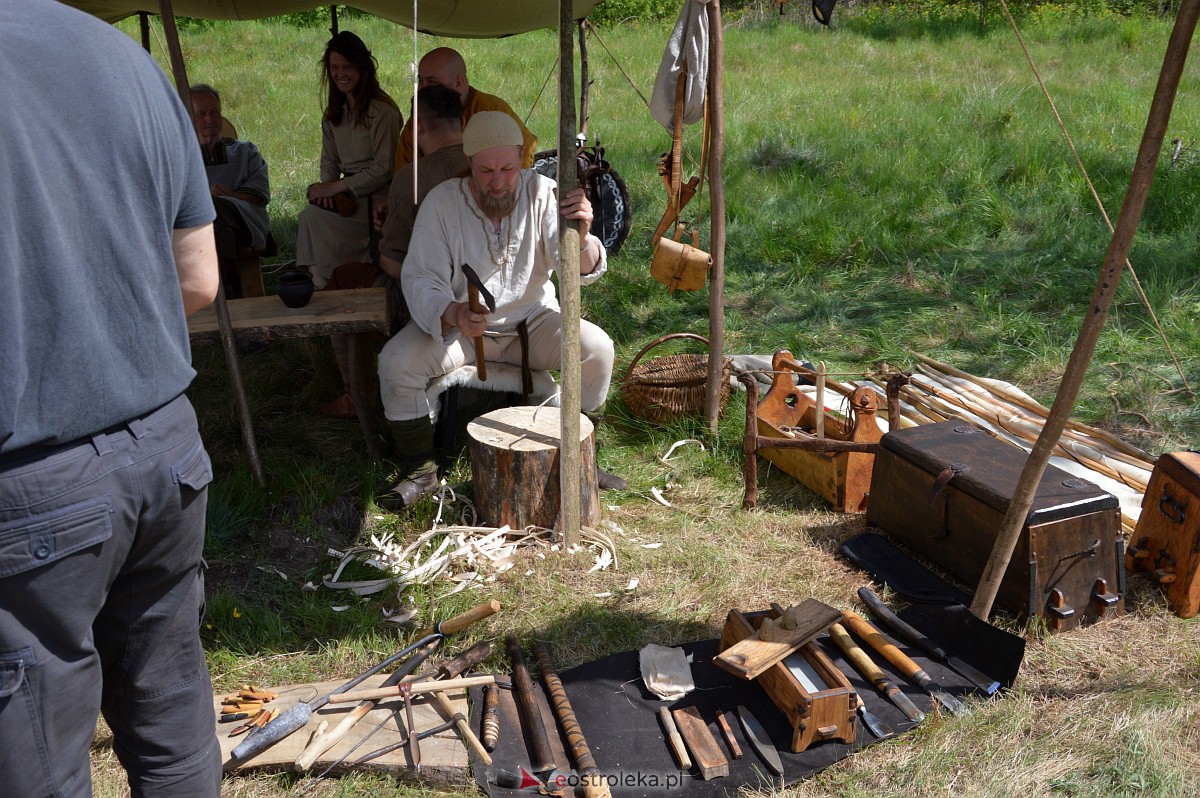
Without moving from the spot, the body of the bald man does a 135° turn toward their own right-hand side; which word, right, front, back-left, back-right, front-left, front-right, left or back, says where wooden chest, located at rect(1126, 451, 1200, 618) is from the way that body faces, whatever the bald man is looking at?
back-right

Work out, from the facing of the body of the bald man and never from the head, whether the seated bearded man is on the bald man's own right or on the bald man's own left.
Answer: on the bald man's own left

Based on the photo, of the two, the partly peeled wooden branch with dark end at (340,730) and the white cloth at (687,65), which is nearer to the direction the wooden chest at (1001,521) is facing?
the partly peeled wooden branch with dark end

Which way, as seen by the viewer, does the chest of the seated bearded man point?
toward the camera

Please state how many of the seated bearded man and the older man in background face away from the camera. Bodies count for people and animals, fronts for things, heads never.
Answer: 0

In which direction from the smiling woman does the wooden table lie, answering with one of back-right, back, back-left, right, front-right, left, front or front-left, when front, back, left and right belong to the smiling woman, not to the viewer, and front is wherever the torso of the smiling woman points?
front-left

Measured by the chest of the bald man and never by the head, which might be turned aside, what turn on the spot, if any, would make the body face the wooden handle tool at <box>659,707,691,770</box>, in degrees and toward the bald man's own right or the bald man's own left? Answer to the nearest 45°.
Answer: approximately 45° to the bald man's own left

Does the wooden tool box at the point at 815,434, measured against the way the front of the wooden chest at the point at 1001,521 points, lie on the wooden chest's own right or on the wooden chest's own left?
on the wooden chest's own right

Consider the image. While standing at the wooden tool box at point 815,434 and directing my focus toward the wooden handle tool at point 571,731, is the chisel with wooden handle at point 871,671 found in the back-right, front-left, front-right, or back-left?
front-left

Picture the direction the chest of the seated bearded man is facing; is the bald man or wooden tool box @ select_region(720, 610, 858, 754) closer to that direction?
the wooden tool box

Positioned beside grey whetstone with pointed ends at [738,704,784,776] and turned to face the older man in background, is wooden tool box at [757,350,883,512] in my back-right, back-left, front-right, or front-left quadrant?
front-right

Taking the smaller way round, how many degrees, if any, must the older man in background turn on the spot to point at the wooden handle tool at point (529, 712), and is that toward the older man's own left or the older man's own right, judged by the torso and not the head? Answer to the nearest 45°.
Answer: approximately 45° to the older man's own left

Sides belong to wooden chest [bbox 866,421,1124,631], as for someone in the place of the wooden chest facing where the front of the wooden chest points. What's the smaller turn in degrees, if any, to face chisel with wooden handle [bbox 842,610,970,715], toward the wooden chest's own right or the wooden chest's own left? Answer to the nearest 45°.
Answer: approximately 45° to the wooden chest's own left

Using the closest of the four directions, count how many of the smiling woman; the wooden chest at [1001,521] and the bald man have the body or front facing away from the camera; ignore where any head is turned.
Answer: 0

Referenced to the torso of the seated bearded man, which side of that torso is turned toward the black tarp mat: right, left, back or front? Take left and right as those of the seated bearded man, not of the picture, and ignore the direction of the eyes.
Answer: front
